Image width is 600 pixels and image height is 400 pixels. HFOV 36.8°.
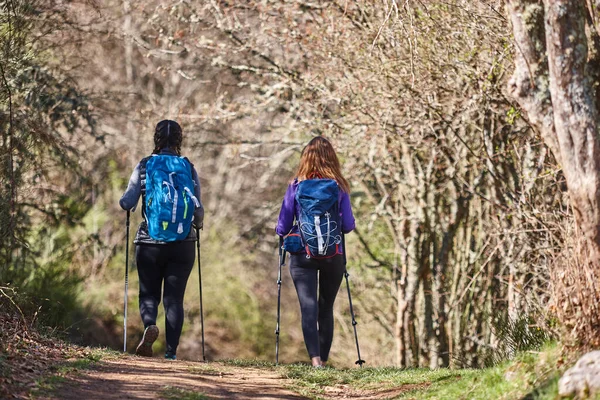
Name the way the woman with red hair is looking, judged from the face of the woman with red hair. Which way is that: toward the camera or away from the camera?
away from the camera

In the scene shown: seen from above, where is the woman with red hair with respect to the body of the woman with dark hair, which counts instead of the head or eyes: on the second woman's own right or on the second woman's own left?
on the second woman's own right

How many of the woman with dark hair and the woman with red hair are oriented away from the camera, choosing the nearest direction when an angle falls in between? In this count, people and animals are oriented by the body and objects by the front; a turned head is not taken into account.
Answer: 2

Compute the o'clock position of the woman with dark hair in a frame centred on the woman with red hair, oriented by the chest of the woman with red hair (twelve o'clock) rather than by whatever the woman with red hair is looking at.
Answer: The woman with dark hair is roughly at 9 o'clock from the woman with red hair.

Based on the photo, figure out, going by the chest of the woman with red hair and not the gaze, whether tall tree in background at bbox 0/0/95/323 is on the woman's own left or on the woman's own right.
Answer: on the woman's own left

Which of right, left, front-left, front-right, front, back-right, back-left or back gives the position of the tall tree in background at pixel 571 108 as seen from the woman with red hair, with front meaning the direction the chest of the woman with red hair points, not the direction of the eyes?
back-right

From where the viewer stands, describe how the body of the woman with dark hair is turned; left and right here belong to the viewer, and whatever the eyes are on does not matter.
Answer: facing away from the viewer

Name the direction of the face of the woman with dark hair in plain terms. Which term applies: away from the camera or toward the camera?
away from the camera

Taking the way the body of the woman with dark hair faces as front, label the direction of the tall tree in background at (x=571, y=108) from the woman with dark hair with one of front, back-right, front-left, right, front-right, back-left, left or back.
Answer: back-right

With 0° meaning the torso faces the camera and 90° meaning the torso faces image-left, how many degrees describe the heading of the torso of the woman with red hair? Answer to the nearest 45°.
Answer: approximately 180°
